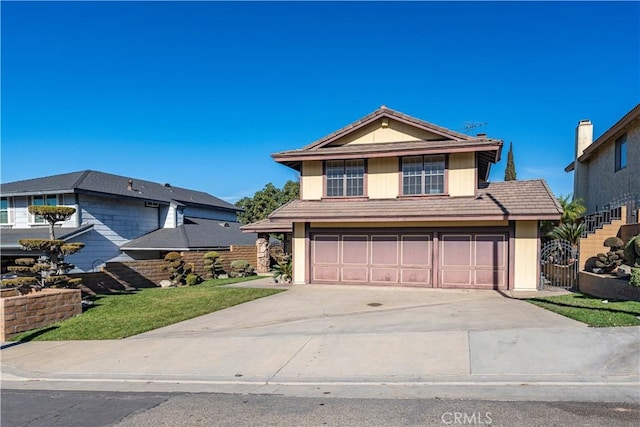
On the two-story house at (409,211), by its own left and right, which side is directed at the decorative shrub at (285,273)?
right

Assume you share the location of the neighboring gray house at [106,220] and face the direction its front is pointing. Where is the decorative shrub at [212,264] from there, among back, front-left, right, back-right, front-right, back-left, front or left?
left

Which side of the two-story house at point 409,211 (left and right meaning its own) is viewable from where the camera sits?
front

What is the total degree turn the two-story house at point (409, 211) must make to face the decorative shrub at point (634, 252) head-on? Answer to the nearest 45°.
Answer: approximately 45° to its left

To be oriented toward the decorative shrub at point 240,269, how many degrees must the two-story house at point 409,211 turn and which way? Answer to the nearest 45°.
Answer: approximately 135° to its right

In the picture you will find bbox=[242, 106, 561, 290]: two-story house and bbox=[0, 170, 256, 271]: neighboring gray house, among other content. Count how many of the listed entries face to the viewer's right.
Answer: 0

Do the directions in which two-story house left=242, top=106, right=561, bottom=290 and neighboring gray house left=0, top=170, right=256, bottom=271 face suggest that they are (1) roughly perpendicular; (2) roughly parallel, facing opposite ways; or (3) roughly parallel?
roughly parallel

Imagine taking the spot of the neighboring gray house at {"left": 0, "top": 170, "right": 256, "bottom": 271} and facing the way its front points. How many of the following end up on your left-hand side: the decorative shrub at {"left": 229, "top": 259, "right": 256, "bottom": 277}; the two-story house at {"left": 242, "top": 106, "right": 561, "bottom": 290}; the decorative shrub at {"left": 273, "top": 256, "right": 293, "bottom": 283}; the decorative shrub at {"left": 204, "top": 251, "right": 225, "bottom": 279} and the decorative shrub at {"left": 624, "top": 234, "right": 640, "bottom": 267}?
5

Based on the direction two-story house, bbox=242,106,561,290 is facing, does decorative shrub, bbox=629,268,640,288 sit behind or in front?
in front

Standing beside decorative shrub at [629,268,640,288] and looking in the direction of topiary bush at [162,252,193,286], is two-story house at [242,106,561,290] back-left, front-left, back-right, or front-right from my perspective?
front-right

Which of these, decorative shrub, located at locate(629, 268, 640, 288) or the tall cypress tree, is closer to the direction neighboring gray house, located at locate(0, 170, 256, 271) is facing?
the decorative shrub

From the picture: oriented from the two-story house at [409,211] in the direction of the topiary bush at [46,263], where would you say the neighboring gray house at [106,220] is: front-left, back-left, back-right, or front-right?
front-right

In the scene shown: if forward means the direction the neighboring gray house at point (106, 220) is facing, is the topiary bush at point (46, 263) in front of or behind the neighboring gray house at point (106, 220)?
in front

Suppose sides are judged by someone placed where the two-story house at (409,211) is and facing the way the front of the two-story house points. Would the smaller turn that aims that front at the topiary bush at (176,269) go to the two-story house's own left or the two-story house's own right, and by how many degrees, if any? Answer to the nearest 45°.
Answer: approximately 90° to the two-story house's own right
